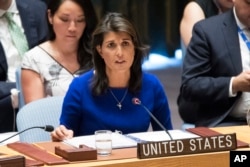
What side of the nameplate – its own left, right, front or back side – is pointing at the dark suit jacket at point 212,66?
back

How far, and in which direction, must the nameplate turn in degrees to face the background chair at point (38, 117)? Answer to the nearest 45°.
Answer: approximately 135° to its right

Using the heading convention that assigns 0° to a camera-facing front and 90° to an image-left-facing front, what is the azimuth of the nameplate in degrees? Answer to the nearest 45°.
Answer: approximately 0°
